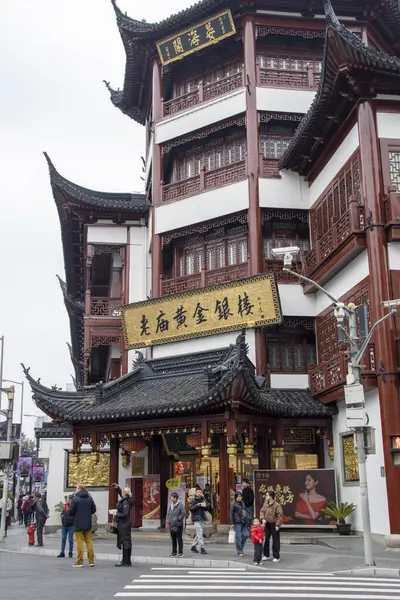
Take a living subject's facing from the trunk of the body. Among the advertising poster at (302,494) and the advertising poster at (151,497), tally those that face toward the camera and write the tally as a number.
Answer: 2

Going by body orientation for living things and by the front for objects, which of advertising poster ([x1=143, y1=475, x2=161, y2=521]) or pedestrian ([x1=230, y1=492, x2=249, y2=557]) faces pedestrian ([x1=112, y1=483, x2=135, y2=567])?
the advertising poster

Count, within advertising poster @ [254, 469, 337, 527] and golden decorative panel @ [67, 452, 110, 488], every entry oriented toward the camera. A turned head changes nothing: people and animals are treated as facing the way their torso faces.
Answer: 2

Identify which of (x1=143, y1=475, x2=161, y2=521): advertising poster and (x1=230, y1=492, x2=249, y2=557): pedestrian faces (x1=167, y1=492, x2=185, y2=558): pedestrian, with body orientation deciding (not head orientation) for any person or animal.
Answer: the advertising poster

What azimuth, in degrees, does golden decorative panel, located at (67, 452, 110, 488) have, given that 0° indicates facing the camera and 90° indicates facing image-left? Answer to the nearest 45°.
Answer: approximately 0°

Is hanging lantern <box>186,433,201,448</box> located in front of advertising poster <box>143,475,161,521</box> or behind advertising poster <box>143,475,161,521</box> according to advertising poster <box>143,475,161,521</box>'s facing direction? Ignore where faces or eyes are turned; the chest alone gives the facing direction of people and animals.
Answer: in front

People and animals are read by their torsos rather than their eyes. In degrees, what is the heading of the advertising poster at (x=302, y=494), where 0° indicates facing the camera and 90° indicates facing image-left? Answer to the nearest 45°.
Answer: approximately 0°
